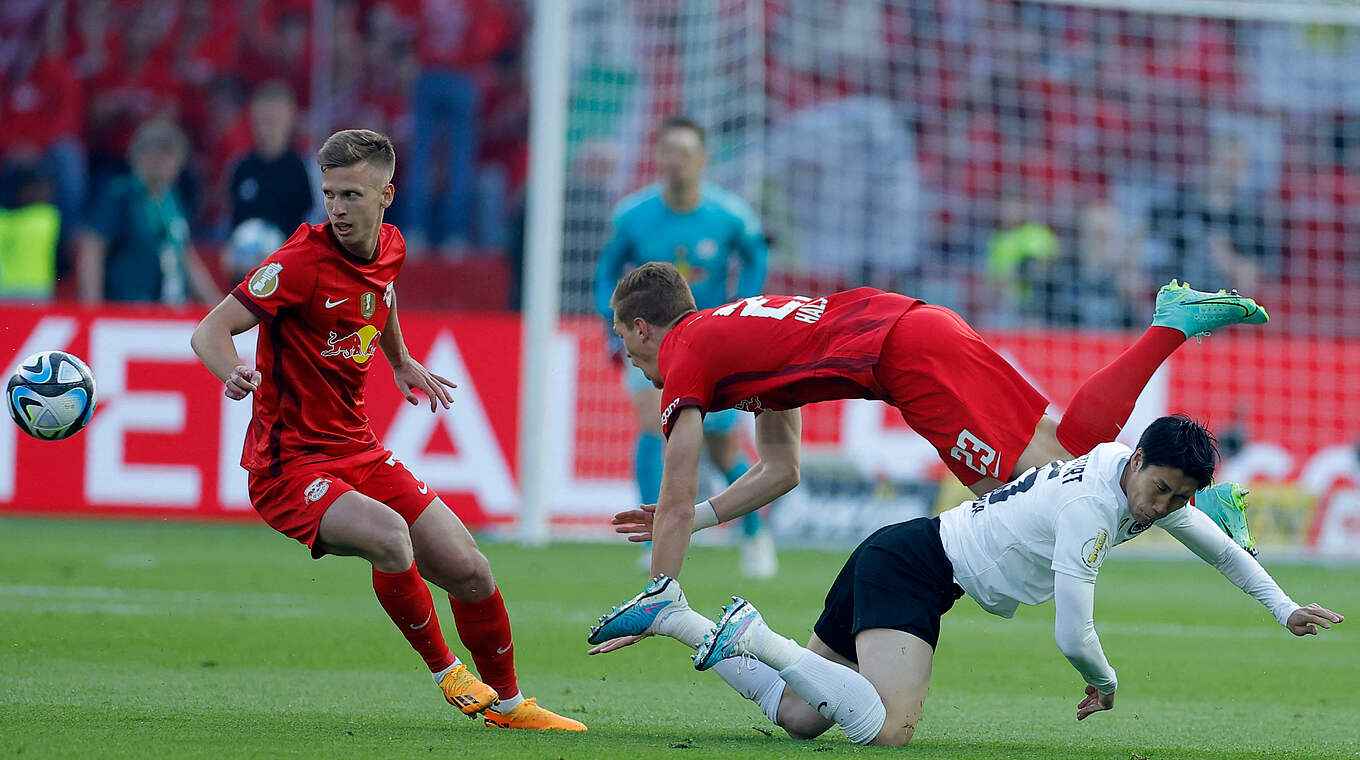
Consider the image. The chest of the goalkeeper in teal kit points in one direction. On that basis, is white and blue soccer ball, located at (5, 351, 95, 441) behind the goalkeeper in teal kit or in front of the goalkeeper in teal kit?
in front

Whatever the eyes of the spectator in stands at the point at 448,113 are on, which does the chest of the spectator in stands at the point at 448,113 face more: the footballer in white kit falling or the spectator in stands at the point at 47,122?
the footballer in white kit falling

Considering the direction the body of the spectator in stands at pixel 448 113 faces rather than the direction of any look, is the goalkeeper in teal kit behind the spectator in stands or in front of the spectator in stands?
in front

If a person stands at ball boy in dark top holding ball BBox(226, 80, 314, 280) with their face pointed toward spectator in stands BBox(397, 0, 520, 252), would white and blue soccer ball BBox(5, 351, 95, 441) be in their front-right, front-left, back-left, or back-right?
back-right
